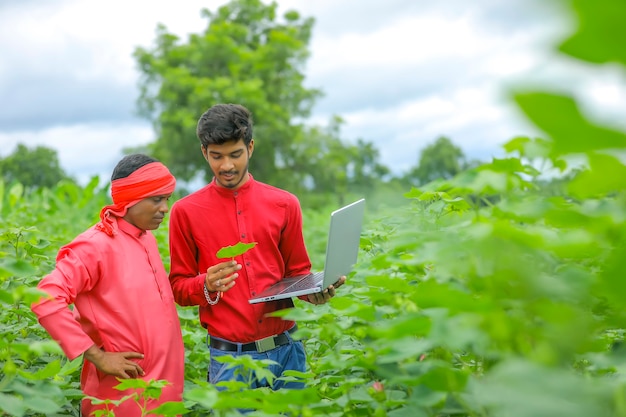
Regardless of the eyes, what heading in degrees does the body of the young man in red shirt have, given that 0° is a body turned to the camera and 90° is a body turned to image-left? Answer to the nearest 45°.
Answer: approximately 0°

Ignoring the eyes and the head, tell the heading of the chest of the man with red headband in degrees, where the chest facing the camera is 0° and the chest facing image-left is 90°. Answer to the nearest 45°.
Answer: approximately 315°

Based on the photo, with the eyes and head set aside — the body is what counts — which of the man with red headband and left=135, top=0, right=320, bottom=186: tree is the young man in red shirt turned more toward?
the man with red headband

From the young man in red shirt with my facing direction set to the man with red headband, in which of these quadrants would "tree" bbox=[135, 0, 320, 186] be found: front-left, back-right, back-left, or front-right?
back-right

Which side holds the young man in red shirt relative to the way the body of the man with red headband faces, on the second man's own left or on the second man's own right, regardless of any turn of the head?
on the second man's own left

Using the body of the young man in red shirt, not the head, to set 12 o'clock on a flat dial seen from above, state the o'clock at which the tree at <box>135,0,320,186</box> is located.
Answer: The tree is roughly at 6 o'clock from the young man in red shirt.

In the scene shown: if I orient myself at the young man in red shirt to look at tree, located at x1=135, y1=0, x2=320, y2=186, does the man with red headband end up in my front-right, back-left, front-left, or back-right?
back-left

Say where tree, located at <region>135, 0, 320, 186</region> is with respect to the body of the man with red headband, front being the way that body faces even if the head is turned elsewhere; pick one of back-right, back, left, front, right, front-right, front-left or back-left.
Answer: back-left
